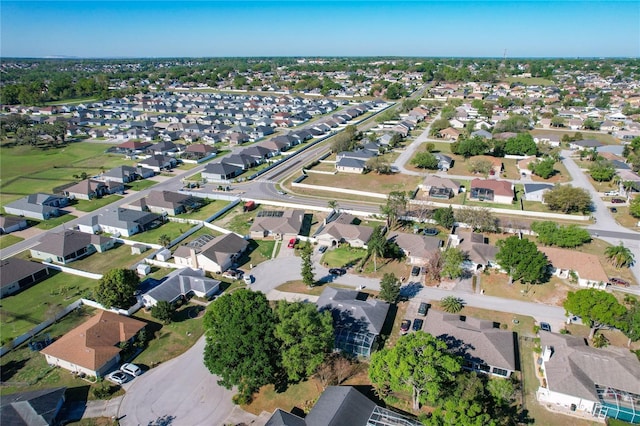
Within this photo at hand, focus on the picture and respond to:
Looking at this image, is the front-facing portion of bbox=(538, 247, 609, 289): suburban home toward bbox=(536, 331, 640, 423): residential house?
yes

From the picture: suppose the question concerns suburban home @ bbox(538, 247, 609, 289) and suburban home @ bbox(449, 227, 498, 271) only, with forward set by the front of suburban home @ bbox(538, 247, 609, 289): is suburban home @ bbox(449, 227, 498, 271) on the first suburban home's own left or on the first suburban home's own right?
on the first suburban home's own right

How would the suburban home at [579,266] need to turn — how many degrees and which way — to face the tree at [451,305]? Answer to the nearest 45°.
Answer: approximately 45° to its right

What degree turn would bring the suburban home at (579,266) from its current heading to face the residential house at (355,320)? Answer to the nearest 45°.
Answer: approximately 45° to its right

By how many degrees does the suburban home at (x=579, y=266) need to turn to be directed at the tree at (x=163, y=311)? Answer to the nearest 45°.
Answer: approximately 45° to its right

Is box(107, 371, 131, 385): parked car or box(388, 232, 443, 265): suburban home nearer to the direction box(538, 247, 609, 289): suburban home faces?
the parked car

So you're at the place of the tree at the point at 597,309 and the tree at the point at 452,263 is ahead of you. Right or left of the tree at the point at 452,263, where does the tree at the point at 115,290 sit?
left

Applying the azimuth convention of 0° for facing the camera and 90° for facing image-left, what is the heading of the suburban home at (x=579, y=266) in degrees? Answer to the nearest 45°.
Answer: approximately 0°

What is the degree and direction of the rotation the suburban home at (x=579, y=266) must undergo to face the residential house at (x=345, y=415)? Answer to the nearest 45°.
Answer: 0° — it already faces it

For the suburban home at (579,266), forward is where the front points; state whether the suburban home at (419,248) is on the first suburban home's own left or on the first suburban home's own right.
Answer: on the first suburban home's own right

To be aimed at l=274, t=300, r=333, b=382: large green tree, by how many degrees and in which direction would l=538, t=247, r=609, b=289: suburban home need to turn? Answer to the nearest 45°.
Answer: approximately 45° to its right

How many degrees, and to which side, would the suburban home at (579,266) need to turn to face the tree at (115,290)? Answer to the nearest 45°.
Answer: approximately 45° to its right
